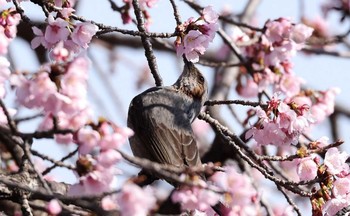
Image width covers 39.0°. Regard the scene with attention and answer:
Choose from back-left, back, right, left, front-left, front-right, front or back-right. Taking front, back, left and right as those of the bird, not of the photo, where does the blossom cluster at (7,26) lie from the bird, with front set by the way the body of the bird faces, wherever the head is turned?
front-left

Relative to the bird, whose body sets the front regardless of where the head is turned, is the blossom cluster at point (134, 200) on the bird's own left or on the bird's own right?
on the bird's own left

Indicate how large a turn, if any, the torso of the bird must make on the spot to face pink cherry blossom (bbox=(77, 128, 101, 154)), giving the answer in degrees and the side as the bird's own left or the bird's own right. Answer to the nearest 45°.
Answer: approximately 90° to the bird's own left

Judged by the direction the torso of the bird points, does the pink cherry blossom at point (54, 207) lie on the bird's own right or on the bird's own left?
on the bird's own left

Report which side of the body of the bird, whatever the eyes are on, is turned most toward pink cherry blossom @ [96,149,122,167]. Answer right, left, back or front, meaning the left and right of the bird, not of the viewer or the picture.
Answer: left

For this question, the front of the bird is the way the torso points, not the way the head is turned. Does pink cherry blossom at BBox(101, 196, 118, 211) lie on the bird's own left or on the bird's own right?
on the bird's own left

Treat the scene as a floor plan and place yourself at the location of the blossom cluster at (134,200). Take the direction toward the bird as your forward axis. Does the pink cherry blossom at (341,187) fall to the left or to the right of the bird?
right
